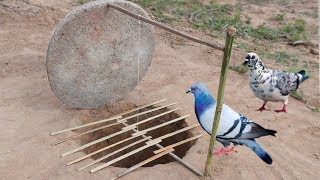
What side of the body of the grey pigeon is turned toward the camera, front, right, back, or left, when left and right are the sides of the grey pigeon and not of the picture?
left

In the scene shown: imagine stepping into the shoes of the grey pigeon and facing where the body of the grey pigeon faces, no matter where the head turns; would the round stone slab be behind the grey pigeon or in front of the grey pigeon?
in front

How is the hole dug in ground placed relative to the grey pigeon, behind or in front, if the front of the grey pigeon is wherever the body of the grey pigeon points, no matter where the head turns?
in front
